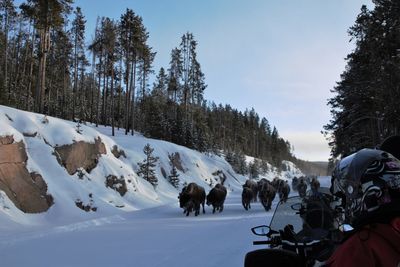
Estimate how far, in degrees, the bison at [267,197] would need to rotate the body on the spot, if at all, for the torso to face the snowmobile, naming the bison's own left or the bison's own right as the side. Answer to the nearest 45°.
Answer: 0° — it already faces it

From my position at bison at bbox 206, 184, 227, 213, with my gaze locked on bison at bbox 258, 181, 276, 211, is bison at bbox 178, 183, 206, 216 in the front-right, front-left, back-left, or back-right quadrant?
back-right

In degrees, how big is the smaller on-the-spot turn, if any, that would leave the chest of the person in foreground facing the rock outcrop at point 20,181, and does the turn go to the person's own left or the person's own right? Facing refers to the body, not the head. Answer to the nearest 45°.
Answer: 0° — they already face it

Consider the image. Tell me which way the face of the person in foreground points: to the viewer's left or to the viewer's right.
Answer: to the viewer's left

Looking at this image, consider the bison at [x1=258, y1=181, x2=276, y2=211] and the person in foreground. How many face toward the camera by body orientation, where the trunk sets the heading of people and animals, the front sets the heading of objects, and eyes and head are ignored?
1

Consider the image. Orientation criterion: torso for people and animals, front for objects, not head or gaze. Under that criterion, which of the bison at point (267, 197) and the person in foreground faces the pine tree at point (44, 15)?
the person in foreground

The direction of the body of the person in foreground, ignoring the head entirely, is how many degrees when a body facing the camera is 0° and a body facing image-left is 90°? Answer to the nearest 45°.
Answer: approximately 135°

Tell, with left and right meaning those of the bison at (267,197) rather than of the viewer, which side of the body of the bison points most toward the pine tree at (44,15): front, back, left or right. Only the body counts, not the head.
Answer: right

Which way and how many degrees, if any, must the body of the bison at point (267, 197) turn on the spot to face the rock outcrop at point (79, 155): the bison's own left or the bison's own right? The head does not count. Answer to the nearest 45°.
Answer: approximately 90° to the bison's own right

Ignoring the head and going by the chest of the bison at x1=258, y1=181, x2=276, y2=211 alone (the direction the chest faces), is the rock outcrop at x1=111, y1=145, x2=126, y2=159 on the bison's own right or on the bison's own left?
on the bison's own right
